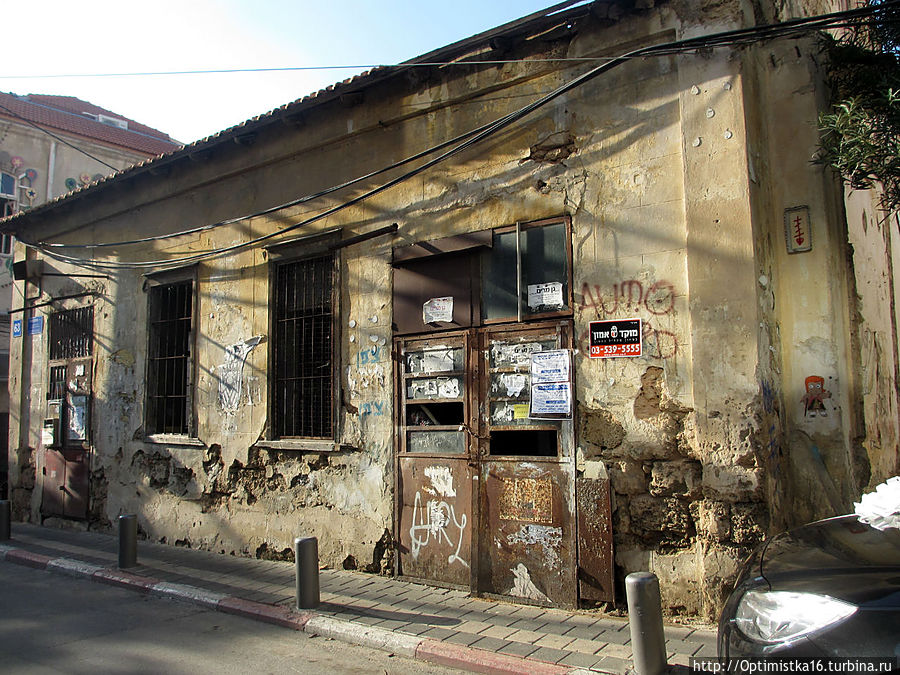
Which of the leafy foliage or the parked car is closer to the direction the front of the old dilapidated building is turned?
the parked car

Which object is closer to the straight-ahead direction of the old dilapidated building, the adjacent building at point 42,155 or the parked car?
the parked car

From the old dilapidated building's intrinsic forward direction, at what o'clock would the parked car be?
The parked car is roughly at 10 o'clock from the old dilapidated building.

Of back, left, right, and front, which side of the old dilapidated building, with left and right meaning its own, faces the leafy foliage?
left

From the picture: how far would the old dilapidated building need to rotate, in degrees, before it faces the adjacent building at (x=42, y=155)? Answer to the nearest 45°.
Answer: approximately 90° to its right

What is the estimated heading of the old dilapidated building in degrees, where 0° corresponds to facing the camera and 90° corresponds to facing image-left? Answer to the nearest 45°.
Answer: approximately 45°

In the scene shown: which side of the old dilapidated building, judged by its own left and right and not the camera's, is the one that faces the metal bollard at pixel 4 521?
right
